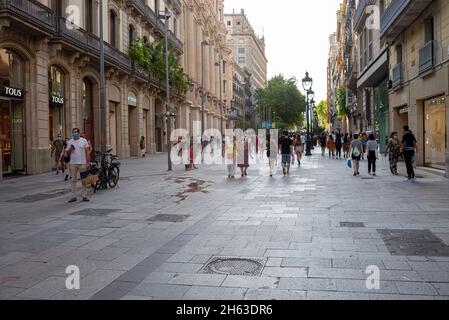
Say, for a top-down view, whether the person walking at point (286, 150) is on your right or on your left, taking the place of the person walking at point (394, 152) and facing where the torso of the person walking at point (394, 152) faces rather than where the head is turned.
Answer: on your right

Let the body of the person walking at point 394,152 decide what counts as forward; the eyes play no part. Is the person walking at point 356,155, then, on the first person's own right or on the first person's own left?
on the first person's own right

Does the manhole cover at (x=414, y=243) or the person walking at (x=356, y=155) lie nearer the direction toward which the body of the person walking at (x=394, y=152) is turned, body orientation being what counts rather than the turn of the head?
the manhole cover

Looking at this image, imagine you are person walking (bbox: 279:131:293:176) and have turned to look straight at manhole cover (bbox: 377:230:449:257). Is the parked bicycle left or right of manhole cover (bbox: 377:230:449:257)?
right

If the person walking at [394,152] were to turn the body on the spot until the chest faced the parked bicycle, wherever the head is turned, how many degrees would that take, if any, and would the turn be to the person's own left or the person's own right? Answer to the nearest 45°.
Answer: approximately 45° to the person's own right

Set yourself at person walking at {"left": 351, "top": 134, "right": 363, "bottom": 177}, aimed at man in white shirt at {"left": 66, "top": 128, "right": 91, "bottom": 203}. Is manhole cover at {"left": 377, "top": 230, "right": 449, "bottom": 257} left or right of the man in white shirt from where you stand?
left

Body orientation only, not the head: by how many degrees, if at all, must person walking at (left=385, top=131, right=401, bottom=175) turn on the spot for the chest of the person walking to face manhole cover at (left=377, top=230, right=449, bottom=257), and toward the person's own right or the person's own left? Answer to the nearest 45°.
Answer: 0° — they already face it

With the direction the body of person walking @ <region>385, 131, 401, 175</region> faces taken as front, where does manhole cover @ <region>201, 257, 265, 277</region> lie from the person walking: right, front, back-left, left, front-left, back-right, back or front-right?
front

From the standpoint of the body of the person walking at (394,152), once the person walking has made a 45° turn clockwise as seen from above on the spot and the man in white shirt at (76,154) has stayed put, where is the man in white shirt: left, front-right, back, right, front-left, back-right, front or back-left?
front

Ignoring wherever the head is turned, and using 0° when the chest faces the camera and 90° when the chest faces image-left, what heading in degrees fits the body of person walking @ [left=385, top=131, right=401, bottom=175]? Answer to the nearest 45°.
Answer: approximately 0°

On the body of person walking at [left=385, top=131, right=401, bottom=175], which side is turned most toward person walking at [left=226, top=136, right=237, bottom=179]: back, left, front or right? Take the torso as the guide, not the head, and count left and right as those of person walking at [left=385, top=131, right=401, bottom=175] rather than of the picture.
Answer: right
